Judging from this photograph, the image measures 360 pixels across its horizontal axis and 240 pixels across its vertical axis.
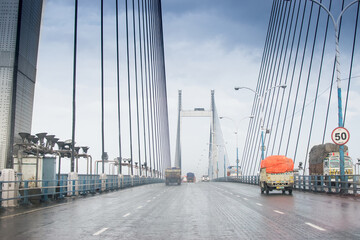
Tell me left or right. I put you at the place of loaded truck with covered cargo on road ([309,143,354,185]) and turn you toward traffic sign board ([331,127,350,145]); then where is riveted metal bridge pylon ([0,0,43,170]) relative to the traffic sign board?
right

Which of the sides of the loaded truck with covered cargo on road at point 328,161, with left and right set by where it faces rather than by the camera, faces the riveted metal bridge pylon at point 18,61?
right

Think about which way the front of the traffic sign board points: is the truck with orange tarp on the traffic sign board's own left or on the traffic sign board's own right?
on the traffic sign board's own right

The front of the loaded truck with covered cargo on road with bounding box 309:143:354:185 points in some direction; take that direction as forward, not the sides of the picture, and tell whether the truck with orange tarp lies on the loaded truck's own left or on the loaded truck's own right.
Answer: on the loaded truck's own right

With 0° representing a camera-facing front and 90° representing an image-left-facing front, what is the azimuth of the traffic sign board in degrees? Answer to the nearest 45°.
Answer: approximately 0°

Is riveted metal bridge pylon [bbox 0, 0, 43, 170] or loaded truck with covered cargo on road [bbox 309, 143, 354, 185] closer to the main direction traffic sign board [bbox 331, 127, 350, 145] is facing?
the riveted metal bridge pylon
